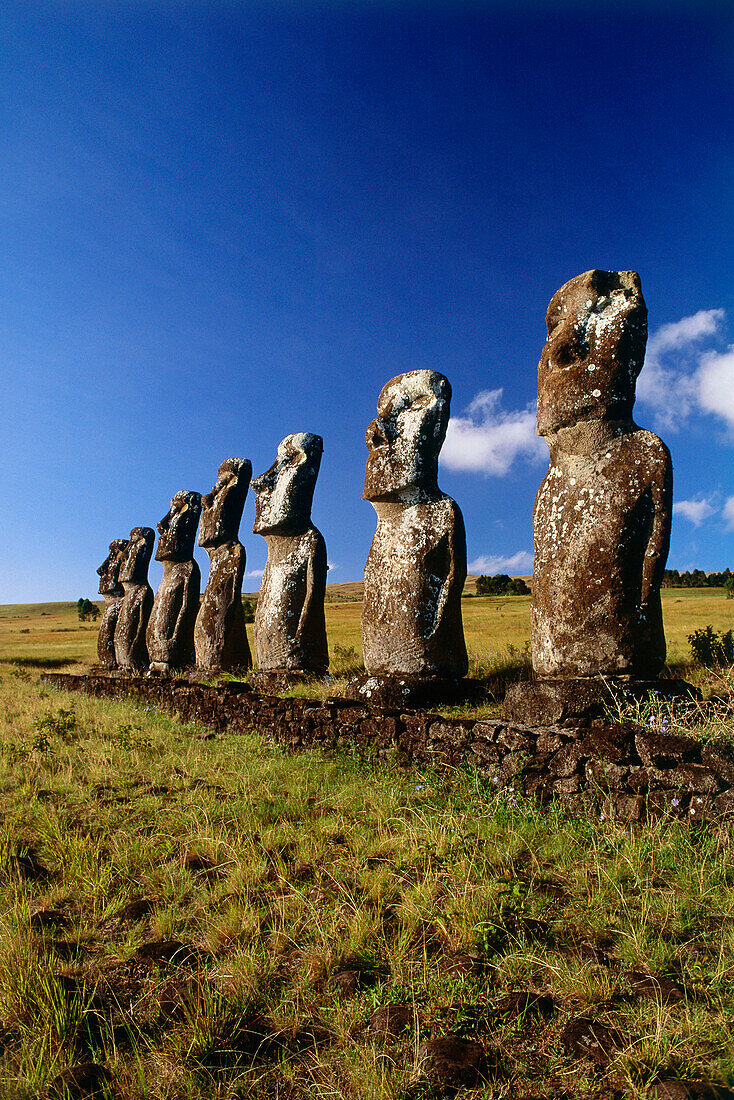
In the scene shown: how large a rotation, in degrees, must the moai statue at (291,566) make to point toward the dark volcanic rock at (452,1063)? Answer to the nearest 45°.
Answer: approximately 45° to its left

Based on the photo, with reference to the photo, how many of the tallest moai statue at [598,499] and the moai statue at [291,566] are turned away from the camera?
0

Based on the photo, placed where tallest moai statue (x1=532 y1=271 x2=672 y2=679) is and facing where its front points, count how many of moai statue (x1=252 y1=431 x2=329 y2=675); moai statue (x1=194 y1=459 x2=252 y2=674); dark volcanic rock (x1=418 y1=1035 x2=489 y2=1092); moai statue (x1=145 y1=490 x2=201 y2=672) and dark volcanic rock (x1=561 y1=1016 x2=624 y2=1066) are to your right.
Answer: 3

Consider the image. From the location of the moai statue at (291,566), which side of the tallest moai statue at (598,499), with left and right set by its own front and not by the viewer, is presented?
right

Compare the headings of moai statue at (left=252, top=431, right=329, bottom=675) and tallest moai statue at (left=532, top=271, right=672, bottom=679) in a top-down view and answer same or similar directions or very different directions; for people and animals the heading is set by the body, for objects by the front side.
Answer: same or similar directions

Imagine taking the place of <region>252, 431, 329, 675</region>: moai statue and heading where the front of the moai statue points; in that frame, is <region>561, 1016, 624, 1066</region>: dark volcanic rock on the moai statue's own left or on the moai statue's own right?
on the moai statue's own left

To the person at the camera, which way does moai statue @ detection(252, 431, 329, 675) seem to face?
facing the viewer and to the left of the viewer

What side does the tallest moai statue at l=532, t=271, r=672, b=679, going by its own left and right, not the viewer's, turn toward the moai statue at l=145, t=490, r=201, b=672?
right

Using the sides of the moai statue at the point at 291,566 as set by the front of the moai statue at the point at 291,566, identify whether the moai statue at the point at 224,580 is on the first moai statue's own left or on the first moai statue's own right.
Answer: on the first moai statue's own right

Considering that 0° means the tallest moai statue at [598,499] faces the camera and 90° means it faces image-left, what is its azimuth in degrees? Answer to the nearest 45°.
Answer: approximately 45°

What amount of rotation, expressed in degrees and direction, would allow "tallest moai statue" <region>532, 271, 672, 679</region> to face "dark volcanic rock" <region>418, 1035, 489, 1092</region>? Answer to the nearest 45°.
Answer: approximately 45° to its left

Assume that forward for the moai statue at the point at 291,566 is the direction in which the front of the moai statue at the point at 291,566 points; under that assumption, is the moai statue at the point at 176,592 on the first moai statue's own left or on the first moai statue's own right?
on the first moai statue's own right

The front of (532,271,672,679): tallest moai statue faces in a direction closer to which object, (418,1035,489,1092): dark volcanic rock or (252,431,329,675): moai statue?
the dark volcanic rock
